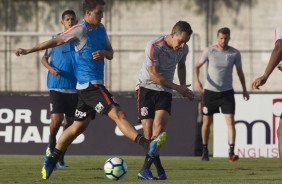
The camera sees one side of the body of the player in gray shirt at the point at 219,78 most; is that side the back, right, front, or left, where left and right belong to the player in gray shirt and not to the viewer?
front

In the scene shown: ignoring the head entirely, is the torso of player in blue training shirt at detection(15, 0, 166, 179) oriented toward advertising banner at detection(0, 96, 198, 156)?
no

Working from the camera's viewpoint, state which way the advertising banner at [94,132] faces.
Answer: facing the viewer

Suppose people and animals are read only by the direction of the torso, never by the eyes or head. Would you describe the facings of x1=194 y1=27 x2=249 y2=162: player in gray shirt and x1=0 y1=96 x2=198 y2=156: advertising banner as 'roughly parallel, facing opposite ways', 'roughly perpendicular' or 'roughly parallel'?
roughly parallel

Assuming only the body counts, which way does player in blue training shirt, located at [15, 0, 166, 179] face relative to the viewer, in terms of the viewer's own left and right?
facing the viewer and to the right of the viewer

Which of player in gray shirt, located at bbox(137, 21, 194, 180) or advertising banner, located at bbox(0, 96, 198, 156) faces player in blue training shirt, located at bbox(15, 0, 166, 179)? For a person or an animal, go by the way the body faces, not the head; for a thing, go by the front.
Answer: the advertising banner

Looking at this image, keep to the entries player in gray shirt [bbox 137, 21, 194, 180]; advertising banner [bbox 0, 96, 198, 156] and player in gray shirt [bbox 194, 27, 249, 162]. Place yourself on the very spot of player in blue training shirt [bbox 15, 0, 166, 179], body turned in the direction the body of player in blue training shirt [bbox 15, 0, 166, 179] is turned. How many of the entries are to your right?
0

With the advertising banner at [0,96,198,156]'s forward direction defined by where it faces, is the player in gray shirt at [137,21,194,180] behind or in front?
in front

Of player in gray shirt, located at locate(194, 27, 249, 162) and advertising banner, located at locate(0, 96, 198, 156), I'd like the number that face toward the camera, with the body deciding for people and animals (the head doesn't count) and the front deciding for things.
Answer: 2

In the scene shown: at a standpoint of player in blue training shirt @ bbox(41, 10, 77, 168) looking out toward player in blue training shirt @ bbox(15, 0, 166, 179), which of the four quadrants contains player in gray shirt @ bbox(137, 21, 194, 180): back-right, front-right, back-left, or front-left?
front-left

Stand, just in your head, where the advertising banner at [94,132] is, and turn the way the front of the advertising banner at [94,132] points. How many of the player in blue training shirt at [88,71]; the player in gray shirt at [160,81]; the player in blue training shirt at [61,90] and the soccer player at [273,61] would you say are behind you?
0

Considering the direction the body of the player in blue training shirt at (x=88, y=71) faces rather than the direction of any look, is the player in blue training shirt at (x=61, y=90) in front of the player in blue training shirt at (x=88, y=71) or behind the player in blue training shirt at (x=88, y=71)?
behind
